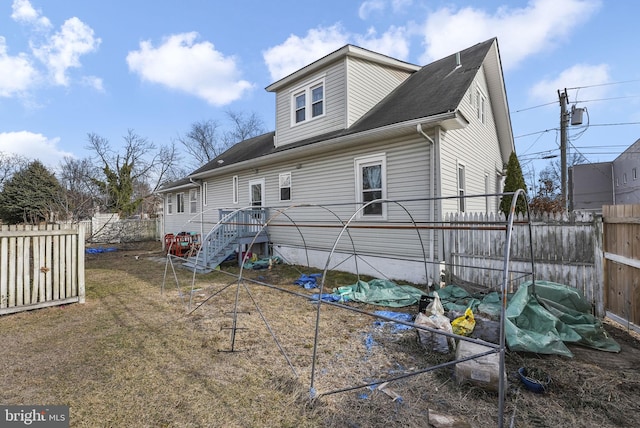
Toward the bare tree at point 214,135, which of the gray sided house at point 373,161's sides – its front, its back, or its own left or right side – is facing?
left

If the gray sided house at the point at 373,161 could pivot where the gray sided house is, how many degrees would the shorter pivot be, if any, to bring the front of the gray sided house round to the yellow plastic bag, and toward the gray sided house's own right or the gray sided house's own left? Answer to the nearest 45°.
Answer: approximately 135° to the gray sided house's own right

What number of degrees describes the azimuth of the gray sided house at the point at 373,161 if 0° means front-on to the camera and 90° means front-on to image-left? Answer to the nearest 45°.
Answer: approximately 225°

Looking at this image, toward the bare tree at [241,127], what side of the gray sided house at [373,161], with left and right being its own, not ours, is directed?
left

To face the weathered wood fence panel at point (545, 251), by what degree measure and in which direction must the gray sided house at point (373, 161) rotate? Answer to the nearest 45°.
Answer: approximately 90° to its left

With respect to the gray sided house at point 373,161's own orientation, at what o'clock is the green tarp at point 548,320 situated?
The green tarp is roughly at 4 o'clock from the gray sided house.

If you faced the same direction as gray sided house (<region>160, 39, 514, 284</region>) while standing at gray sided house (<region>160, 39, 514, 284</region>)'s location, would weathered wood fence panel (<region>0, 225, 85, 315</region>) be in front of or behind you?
behind
